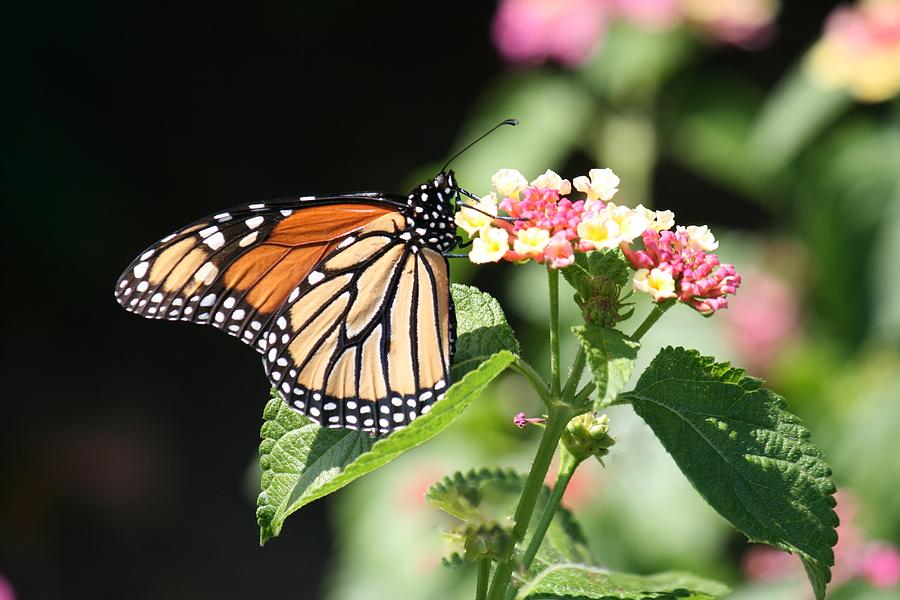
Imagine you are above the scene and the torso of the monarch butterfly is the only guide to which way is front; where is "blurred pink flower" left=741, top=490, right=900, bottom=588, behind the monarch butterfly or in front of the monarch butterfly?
in front

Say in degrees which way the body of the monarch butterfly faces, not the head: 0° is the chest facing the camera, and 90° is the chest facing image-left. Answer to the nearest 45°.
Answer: approximately 270°

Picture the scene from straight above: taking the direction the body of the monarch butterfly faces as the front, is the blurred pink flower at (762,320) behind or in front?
in front
